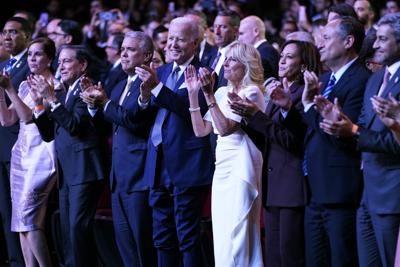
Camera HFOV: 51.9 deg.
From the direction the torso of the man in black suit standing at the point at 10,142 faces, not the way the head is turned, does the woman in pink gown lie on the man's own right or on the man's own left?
on the man's own left

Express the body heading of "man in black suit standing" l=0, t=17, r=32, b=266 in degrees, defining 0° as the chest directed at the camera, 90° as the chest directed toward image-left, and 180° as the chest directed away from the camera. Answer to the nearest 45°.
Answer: approximately 45°

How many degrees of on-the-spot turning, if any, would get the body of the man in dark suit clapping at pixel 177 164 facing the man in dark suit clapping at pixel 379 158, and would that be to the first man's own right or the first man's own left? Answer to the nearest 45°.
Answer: approximately 90° to the first man's own left

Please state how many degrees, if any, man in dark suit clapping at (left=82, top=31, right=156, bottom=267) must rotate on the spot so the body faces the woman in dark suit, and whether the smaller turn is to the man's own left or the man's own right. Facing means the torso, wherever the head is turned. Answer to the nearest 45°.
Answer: approximately 90° to the man's own left

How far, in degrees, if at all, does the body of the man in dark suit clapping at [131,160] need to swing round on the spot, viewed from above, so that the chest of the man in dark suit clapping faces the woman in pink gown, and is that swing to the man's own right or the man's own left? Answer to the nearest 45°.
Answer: approximately 90° to the man's own right

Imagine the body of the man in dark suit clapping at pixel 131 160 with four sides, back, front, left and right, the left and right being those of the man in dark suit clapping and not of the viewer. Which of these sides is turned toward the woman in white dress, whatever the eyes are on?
left

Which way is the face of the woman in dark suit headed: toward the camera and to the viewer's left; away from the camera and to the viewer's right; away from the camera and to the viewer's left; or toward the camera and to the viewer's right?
toward the camera and to the viewer's left

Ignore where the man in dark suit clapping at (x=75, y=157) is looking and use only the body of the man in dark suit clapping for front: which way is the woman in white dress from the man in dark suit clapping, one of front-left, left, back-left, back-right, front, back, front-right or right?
left

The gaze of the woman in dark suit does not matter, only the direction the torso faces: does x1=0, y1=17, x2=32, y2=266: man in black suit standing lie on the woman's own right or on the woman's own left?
on the woman's own right

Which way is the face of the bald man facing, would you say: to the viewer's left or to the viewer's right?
to the viewer's left

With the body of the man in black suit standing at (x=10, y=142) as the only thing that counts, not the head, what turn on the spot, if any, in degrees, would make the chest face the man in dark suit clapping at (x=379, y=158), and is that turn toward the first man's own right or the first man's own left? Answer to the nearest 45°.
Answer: approximately 90° to the first man's own left
